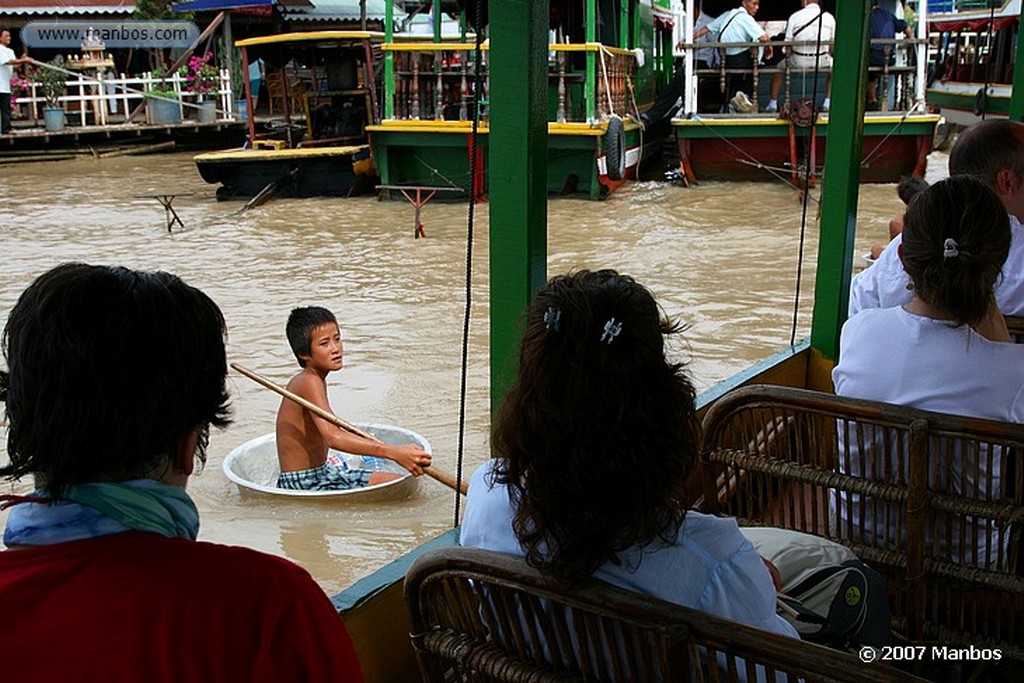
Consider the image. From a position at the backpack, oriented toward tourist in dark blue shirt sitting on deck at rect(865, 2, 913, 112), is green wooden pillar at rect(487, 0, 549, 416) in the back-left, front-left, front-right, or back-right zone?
front-left

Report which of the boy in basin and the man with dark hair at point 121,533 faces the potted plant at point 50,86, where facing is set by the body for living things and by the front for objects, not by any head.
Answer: the man with dark hair

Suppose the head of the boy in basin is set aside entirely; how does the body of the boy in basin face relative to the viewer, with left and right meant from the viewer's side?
facing to the right of the viewer

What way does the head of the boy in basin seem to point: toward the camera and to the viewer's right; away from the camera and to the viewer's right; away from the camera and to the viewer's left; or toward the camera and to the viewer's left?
toward the camera and to the viewer's right

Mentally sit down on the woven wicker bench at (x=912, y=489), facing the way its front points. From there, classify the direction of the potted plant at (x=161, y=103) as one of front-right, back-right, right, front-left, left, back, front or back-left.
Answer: left

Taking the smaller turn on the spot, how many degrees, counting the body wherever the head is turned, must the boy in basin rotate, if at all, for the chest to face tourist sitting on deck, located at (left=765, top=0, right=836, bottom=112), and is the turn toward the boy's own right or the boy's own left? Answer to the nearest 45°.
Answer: approximately 45° to the boy's own left

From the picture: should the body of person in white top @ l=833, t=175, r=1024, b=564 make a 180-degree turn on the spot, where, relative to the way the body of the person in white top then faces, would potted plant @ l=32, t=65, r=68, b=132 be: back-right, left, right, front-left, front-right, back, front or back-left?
back-right

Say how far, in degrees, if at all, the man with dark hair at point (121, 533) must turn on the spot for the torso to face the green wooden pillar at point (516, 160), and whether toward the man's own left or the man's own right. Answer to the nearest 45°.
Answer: approximately 45° to the man's own right

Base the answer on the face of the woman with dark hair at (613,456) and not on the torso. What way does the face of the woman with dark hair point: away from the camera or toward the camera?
away from the camera

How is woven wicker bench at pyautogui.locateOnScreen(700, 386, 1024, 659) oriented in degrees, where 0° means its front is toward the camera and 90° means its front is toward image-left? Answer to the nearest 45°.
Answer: approximately 225°

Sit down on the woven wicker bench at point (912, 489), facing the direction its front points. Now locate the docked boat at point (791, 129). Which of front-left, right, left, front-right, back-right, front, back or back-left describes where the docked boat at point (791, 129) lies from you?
front-left

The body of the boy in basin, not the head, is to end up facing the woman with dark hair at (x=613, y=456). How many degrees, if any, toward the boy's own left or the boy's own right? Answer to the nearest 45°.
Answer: approximately 90° to the boy's own right

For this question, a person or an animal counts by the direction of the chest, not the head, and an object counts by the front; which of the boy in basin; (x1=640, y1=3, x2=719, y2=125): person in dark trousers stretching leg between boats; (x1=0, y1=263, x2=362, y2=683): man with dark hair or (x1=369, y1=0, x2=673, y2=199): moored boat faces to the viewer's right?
the boy in basin

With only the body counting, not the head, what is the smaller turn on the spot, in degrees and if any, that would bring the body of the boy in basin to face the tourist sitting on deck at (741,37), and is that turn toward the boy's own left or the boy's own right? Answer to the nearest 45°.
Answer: approximately 45° to the boy's own left

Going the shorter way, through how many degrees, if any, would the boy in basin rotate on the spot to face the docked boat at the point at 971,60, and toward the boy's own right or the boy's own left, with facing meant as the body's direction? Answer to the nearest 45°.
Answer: approximately 45° to the boy's own left
